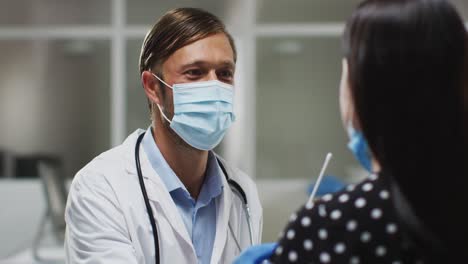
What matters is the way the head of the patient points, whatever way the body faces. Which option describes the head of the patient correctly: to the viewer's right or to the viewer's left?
to the viewer's left

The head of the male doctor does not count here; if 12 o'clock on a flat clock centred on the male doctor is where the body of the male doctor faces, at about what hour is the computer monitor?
The computer monitor is roughly at 7 o'clock from the male doctor.

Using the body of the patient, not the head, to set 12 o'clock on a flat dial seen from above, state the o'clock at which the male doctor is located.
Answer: The male doctor is roughly at 12 o'clock from the patient.

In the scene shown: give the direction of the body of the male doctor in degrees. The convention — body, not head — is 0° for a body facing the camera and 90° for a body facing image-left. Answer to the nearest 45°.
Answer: approximately 315°

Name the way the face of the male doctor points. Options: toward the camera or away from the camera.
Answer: toward the camera

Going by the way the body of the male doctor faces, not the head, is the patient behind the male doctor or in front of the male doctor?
in front

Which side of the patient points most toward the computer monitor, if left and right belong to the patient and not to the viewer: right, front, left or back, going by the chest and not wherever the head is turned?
front

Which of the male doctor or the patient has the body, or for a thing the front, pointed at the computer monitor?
the patient

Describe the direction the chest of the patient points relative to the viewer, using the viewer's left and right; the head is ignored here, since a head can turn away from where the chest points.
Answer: facing away from the viewer and to the left of the viewer

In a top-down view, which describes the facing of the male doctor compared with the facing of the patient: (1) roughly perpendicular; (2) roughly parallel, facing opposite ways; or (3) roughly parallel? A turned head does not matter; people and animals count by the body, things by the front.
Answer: roughly parallel, facing opposite ways
